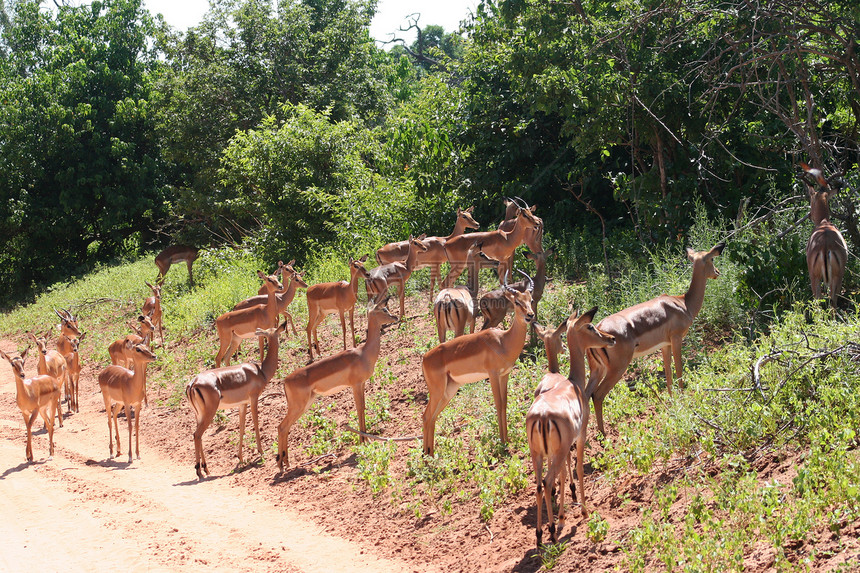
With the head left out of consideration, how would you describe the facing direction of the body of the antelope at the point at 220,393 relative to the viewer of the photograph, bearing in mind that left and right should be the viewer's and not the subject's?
facing away from the viewer and to the right of the viewer

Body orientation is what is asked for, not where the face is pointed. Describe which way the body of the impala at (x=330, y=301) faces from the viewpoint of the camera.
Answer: to the viewer's right

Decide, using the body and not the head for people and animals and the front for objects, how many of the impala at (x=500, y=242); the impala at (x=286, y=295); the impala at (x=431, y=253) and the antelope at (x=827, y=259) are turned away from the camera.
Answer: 1

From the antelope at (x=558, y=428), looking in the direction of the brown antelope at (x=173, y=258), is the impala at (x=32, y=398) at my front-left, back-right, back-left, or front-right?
front-left

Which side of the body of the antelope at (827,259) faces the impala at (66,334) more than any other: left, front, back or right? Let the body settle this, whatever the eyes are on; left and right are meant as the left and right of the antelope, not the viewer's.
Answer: left

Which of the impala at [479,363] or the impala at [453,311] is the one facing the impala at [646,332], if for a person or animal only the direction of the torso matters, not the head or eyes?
the impala at [479,363]

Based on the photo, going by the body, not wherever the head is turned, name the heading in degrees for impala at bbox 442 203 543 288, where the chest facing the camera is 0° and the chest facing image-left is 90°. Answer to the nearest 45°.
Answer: approximately 270°

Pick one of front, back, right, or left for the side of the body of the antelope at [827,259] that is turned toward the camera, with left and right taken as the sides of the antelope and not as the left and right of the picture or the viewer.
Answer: back

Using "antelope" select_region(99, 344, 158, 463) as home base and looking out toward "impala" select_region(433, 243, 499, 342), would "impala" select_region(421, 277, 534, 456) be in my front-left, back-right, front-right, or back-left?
front-right

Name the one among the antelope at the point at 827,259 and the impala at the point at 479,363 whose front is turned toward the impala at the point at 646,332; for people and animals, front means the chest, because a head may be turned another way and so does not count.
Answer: the impala at the point at 479,363

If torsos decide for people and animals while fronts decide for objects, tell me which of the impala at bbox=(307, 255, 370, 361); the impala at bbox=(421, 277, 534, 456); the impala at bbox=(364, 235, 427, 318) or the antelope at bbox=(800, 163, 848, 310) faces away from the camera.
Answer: the antelope

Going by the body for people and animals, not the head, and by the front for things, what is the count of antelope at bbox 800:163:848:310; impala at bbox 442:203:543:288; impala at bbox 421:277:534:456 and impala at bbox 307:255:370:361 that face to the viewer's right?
3

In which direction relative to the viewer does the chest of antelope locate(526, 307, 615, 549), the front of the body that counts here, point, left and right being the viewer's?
facing away from the viewer and to the right of the viewer
